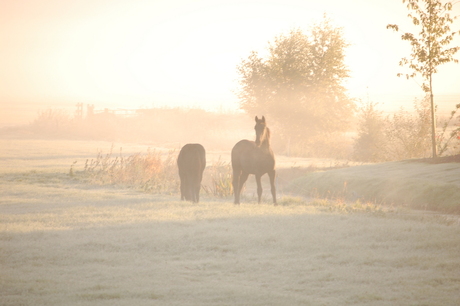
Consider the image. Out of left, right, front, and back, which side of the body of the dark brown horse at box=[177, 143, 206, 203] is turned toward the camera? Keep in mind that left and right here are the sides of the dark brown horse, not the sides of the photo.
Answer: back

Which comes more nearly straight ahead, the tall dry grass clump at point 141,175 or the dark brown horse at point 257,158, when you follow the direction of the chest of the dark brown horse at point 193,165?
the tall dry grass clump

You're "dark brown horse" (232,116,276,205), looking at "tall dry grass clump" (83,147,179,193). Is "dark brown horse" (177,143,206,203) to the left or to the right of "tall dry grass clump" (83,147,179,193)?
left

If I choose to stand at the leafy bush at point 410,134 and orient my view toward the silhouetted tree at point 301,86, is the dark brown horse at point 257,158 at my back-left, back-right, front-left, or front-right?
back-left

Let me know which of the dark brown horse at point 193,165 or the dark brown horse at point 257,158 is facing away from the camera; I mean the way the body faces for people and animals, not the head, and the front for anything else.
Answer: the dark brown horse at point 193,165

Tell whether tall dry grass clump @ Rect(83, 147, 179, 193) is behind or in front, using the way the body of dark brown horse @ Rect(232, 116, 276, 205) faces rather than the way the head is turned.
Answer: behind

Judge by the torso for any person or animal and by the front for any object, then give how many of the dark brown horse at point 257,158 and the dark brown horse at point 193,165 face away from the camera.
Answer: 1

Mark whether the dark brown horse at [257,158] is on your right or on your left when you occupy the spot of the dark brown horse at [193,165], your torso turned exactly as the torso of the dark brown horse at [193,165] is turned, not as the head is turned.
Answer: on your right

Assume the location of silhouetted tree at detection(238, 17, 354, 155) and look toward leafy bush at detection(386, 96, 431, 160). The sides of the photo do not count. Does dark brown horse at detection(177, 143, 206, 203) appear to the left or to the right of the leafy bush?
right

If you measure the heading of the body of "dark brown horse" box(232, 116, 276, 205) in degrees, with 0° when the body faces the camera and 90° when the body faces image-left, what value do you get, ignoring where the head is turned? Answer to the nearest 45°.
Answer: approximately 315°
